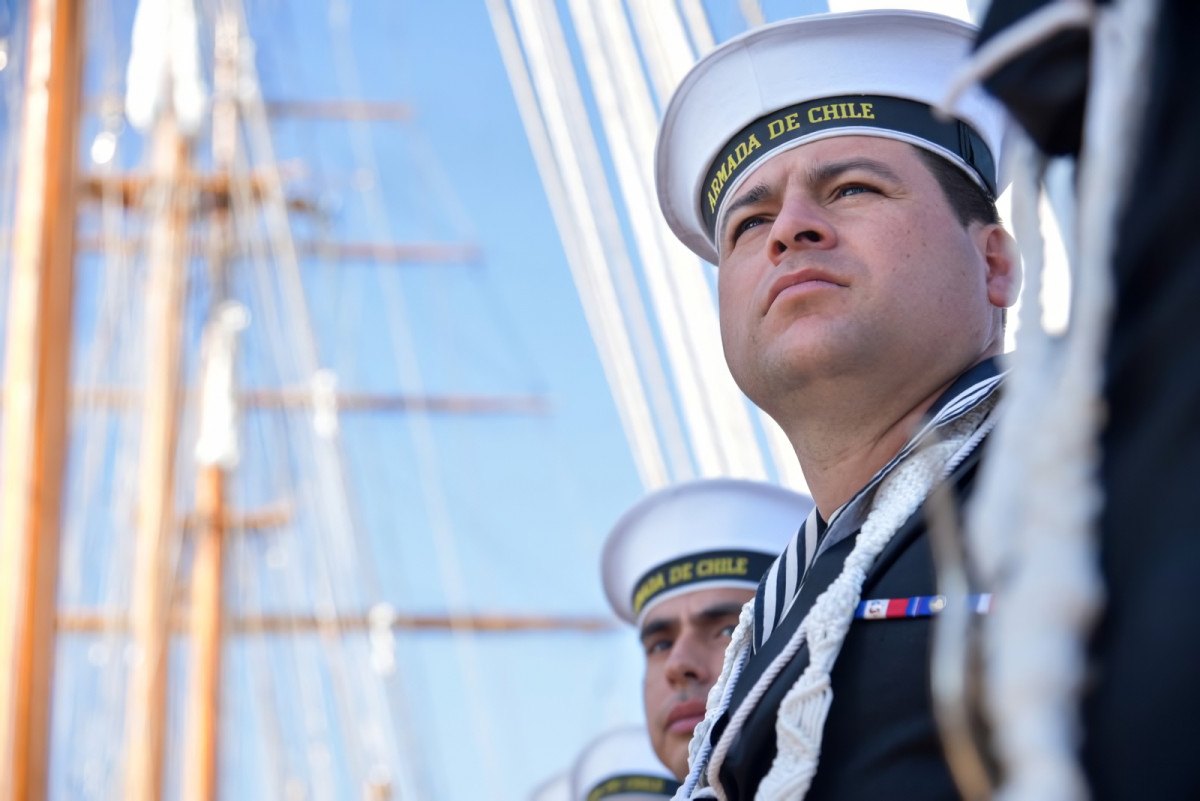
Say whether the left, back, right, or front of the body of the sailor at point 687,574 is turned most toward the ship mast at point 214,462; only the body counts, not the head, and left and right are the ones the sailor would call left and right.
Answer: right

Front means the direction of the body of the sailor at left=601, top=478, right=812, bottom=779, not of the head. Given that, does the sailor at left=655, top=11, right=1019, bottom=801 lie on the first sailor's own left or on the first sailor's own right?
on the first sailor's own left

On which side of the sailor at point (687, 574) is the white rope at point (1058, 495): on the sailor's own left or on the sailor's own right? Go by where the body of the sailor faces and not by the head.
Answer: on the sailor's own left

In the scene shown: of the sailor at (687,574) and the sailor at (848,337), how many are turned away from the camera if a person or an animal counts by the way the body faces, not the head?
0

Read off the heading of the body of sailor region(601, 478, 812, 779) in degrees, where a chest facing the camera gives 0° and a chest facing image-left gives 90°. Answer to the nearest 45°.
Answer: approximately 45°

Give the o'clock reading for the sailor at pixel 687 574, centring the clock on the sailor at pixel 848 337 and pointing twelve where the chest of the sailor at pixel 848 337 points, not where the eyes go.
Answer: the sailor at pixel 687 574 is roughly at 4 o'clock from the sailor at pixel 848 337.

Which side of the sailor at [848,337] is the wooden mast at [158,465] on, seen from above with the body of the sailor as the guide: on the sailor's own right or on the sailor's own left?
on the sailor's own right

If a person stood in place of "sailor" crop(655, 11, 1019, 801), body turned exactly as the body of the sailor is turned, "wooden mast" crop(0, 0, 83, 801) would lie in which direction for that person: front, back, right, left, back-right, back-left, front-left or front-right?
right

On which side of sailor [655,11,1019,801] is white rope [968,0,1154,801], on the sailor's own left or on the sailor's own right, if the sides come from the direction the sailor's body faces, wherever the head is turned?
on the sailor's own left
